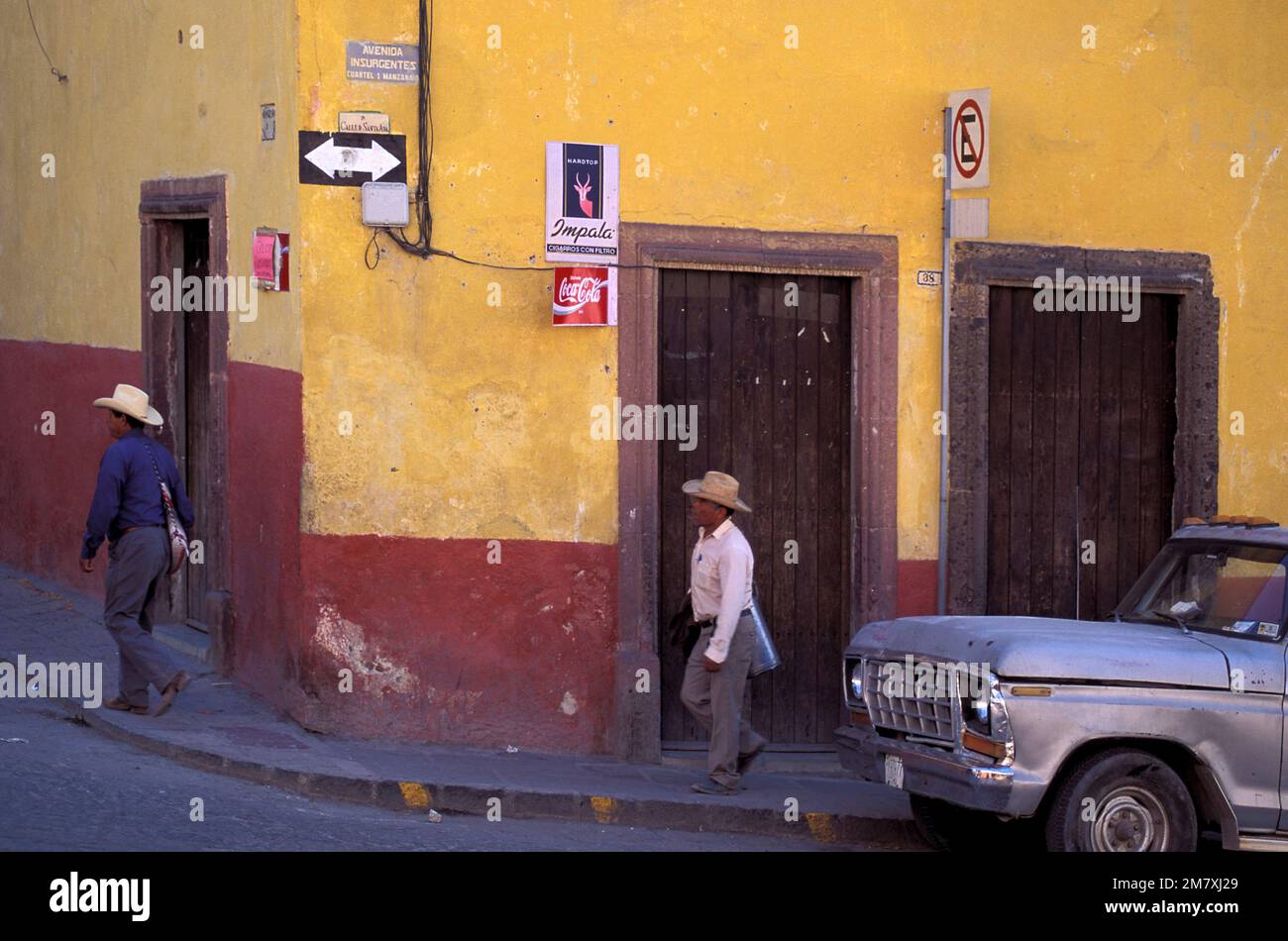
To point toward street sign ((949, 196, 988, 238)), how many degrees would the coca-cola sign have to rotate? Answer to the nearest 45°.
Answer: approximately 90° to its left

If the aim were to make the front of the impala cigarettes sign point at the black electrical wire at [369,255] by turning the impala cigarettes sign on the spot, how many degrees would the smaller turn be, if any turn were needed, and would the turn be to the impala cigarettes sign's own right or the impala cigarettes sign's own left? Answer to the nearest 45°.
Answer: approximately 90° to the impala cigarettes sign's own right

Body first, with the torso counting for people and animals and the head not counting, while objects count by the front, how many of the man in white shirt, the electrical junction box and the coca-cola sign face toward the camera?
2

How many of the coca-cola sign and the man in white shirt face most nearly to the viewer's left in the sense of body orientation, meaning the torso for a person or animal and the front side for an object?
1

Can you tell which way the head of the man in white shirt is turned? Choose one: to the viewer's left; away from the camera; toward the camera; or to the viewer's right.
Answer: to the viewer's left

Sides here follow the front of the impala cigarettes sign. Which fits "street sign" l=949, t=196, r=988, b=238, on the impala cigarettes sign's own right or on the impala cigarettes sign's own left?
on the impala cigarettes sign's own left

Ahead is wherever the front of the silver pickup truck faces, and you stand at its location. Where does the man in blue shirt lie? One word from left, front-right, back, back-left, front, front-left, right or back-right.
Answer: front-right

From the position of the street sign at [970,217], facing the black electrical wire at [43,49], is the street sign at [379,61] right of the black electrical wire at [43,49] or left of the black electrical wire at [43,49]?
left

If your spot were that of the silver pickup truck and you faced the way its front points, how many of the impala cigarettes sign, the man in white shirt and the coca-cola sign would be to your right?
3

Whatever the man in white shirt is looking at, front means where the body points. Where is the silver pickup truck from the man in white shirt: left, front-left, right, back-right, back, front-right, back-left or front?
back-left

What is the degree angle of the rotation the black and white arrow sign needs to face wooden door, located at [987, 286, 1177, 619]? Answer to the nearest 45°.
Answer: approximately 90° to its left

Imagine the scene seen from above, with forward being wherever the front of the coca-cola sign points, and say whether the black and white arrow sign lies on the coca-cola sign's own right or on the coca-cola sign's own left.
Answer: on the coca-cola sign's own right

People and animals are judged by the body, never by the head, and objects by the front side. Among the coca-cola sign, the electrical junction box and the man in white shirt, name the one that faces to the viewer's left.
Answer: the man in white shirt
